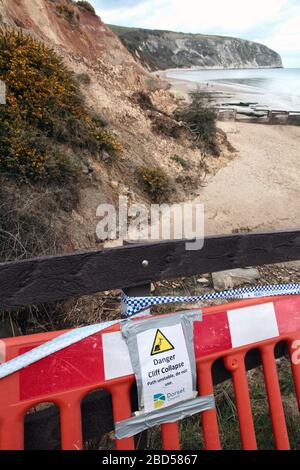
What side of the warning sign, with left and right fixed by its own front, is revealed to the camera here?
front

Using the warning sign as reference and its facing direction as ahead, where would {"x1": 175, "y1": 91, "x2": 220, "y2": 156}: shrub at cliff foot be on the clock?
The shrub at cliff foot is roughly at 6 o'clock from the warning sign.

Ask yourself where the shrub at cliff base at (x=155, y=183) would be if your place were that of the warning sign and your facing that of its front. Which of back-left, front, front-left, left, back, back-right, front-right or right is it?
back

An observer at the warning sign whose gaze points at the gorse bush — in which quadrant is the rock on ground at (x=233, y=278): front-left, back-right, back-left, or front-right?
front-right

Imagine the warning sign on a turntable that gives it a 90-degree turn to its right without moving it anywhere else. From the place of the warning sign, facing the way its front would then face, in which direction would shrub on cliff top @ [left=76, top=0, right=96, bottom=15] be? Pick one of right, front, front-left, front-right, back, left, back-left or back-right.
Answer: right

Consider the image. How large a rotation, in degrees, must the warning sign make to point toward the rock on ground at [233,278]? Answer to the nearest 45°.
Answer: approximately 180°
